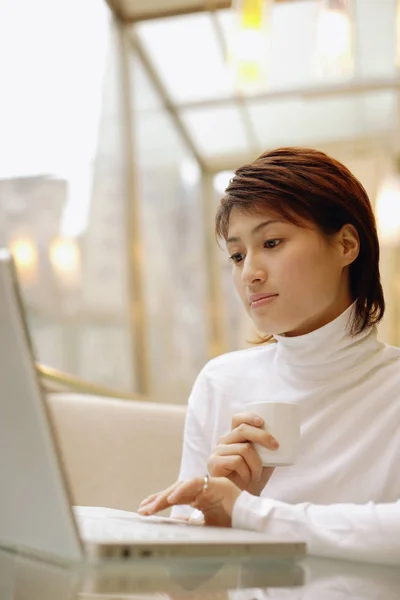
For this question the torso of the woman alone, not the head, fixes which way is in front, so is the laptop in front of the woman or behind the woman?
in front

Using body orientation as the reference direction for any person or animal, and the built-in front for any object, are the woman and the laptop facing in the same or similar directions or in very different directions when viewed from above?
very different directions

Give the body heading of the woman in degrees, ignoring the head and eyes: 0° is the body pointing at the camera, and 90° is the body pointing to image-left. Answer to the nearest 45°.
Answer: approximately 45°

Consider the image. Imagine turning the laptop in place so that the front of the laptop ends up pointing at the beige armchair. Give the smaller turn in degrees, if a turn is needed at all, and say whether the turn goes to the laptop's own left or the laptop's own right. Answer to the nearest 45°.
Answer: approximately 45° to the laptop's own left

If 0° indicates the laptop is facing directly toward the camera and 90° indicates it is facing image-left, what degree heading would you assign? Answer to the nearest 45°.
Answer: approximately 225°

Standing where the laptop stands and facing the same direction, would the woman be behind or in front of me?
in front
